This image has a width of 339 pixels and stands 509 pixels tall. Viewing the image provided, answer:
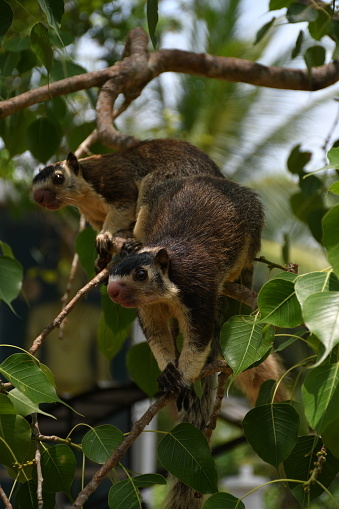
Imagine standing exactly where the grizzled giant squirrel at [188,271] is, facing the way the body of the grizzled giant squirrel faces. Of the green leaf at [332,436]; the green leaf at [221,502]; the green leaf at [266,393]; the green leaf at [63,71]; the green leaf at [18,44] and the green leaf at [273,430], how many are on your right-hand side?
2

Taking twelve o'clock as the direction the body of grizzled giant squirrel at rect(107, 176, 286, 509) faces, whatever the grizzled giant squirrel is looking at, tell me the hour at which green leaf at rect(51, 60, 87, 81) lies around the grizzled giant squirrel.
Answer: The green leaf is roughly at 3 o'clock from the grizzled giant squirrel.

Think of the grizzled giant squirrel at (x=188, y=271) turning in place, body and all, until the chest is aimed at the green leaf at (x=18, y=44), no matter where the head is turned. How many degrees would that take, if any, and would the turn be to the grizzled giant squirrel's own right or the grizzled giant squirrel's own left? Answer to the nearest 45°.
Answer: approximately 90° to the grizzled giant squirrel's own right

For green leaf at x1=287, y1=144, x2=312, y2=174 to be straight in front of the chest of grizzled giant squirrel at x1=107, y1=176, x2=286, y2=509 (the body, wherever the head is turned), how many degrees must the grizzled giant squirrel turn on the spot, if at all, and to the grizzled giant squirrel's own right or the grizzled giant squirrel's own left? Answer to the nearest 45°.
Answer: approximately 180°

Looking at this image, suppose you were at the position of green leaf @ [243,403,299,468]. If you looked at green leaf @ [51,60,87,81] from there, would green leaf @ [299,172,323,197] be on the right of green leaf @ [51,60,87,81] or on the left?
right

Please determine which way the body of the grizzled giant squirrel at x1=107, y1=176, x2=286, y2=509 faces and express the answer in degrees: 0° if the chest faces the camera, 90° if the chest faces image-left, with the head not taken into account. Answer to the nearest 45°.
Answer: approximately 45°

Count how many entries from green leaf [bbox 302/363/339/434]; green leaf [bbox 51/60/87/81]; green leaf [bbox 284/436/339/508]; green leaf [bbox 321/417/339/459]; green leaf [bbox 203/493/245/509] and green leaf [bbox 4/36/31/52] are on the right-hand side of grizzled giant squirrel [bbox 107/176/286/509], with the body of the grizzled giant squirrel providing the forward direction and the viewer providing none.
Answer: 2

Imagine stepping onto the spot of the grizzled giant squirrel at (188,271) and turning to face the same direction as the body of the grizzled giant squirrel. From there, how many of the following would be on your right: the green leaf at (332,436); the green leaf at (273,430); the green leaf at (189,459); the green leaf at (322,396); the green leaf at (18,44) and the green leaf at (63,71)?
2

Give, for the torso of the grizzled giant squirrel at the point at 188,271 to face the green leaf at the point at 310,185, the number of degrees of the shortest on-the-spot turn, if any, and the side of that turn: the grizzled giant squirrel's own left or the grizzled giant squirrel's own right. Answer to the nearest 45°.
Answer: approximately 180°

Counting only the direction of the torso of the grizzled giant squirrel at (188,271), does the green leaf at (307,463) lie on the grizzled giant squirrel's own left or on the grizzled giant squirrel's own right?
on the grizzled giant squirrel's own left

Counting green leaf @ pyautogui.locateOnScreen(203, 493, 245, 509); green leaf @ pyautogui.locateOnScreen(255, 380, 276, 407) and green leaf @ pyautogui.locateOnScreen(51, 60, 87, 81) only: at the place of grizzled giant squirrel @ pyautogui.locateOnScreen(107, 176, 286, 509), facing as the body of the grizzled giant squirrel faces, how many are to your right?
1

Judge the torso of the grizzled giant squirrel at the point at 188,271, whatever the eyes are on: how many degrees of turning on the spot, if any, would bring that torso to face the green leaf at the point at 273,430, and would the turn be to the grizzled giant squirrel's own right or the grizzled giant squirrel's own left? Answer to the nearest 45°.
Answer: approximately 45° to the grizzled giant squirrel's own left

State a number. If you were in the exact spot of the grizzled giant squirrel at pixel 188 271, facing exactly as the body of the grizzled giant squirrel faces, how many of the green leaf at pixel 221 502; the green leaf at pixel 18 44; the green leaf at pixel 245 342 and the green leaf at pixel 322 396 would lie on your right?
1
